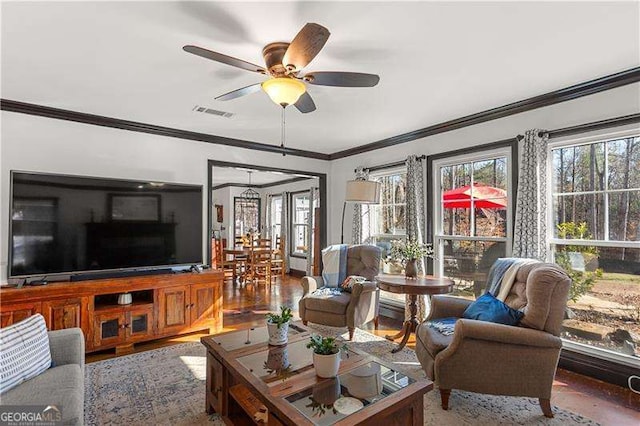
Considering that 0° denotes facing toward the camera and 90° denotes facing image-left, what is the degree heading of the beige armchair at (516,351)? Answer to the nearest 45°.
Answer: approximately 90°

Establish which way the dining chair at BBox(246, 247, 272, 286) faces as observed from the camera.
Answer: facing away from the viewer and to the left of the viewer

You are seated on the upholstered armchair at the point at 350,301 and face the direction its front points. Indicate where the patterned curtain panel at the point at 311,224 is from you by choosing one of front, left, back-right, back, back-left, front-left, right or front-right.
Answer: back-right

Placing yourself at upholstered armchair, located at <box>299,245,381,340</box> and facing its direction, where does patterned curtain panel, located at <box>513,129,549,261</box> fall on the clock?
The patterned curtain panel is roughly at 8 o'clock from the upholstered armchair.

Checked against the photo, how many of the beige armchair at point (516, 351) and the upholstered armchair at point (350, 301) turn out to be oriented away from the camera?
0

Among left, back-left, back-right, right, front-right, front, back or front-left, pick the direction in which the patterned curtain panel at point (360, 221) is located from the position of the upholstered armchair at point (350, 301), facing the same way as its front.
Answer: back-right

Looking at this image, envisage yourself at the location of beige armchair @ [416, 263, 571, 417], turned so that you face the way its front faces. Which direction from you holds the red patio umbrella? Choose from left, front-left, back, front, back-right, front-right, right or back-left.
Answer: right

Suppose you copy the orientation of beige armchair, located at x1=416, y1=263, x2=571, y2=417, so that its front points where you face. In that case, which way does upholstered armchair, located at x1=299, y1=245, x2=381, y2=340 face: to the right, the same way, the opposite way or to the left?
to the left

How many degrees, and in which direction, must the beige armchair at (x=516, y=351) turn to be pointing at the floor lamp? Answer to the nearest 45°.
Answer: approximately 45° to its right

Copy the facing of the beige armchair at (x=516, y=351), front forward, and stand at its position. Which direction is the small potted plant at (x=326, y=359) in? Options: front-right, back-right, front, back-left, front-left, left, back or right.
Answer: front-left

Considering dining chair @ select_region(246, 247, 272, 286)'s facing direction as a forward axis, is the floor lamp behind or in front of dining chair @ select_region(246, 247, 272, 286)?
behind

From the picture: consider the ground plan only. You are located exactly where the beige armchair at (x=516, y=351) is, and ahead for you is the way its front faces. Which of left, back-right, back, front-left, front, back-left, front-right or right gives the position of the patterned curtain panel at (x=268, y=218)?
front-right

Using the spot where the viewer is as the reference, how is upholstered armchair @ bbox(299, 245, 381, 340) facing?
facing the viewer and to the left of the viewer

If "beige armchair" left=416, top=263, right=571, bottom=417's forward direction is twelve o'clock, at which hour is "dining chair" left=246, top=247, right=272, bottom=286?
The dining chair is roughly at 1 o'clock from the beige armchair.

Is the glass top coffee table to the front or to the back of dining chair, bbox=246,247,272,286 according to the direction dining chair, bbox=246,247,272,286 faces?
to the back

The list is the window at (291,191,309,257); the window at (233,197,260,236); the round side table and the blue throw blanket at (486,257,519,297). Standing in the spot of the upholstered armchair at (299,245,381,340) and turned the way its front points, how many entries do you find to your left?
2
